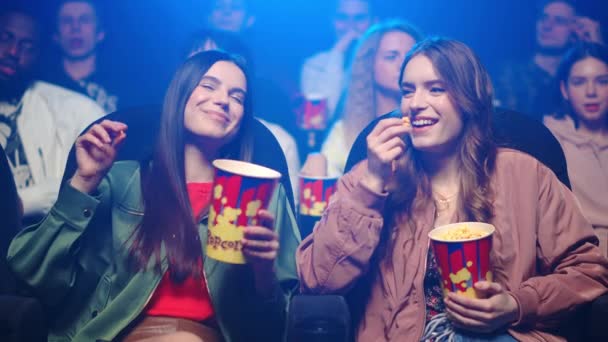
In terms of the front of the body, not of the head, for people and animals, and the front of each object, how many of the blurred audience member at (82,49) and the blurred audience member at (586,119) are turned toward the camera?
2

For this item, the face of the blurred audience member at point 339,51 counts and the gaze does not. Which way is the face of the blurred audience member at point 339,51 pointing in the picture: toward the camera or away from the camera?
toward the camera

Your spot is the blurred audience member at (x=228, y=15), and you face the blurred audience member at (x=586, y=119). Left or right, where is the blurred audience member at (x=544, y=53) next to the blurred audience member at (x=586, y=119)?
left

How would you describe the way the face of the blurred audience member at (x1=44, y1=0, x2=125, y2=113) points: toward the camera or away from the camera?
toward the camera

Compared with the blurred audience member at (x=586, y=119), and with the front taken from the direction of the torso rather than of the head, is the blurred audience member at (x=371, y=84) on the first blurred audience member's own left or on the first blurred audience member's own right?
on the first blurred audience member's own right

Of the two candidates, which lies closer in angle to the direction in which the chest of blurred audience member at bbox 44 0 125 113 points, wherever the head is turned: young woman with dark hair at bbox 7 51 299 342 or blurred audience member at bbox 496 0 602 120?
the young woman with dark hair

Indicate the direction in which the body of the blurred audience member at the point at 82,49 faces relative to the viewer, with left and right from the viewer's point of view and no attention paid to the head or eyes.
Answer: facing the viewer

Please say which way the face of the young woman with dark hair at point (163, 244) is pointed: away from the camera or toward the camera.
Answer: toward the camera

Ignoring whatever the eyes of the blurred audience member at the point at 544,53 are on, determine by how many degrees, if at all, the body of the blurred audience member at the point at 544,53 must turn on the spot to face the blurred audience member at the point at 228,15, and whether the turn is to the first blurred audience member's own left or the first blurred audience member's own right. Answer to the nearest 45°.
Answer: approximately 45° to the first blurred audience member's own right

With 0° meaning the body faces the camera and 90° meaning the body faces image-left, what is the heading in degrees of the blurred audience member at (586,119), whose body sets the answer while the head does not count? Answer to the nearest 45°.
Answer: approximately 0°

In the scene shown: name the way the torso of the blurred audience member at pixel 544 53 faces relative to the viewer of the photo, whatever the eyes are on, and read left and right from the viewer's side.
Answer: facing the viewer and to the left of the viewer

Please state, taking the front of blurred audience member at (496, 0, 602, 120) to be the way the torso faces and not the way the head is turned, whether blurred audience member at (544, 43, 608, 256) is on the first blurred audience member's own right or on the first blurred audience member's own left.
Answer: on the first blurred audience member's own left
